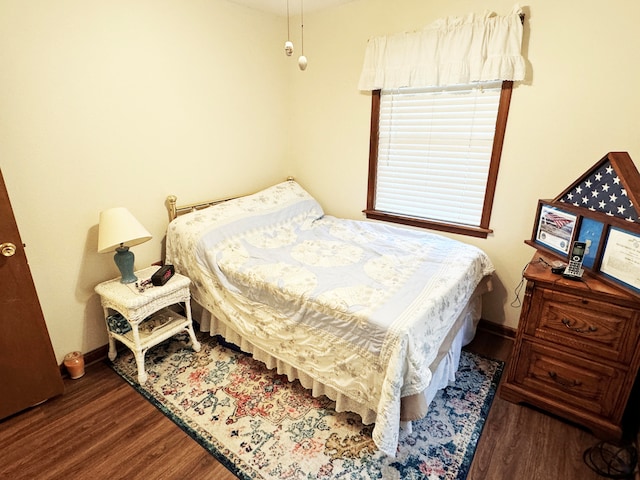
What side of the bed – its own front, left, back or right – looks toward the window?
left

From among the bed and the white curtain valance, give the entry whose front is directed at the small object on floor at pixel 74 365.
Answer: the white curtain valance

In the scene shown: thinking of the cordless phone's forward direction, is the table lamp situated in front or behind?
in front

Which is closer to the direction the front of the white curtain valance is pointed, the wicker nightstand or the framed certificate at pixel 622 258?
the wicker nightstand

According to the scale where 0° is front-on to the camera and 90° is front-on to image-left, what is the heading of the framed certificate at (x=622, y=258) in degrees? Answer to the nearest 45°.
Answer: approximately 45°

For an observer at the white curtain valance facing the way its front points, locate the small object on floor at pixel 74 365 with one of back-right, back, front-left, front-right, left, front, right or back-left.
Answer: front

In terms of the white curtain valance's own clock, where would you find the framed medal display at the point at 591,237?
The framed medal display is roughly at 9 o'clock from the white curtain valance.
